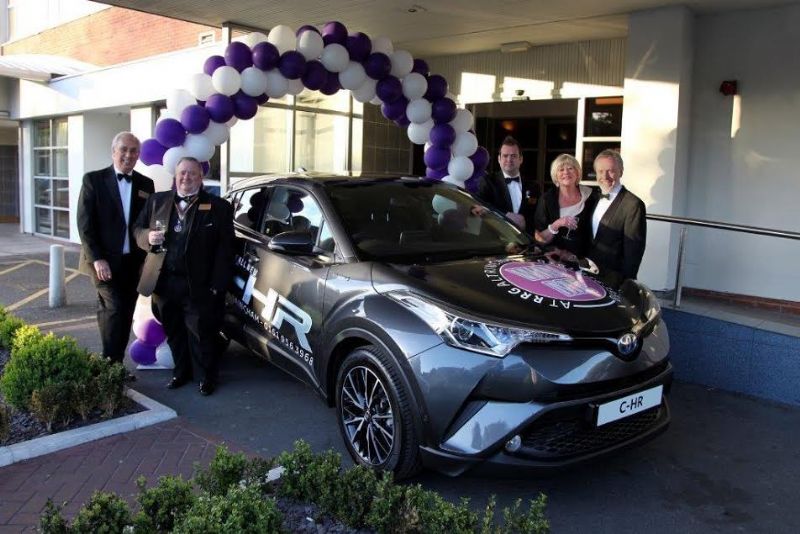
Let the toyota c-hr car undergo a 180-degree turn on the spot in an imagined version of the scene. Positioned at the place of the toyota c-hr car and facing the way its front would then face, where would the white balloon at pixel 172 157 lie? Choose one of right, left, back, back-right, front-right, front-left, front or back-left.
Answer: front

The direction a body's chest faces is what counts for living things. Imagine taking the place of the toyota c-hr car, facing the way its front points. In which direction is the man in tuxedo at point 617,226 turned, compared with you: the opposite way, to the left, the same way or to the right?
to the right

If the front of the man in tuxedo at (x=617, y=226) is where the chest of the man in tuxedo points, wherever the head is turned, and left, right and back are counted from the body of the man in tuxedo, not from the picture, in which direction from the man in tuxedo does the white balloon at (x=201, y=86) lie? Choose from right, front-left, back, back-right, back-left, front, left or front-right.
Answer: front-right

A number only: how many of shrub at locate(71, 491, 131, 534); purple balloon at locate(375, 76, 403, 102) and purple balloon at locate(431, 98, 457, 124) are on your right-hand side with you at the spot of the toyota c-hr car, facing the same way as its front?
1

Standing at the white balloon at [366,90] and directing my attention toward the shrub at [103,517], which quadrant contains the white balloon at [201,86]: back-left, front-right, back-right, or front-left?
front-right

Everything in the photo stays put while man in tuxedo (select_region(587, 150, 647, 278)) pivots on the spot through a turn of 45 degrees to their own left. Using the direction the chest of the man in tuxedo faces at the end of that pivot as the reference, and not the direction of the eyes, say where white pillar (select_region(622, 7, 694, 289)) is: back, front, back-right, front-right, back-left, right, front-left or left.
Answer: back

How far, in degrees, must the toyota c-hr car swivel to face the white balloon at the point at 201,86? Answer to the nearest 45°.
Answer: approximately 180°

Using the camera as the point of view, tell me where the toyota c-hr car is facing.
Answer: facing the viewer and to the right of the viewer

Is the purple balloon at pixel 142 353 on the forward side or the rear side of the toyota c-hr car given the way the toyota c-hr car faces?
on the rear side

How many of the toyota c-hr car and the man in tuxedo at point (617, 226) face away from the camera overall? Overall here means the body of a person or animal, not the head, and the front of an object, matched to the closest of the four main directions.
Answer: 0

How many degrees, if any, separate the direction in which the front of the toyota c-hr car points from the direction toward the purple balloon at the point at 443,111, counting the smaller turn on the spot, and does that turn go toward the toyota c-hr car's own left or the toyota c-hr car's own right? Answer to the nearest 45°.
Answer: approximately 135° to the toyota c-hr car's own left

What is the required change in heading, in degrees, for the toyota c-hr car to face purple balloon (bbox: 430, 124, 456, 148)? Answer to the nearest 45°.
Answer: approximately 135° to its left

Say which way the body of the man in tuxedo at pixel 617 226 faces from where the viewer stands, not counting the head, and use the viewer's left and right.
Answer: facing the viewer and to the left of the viewer
